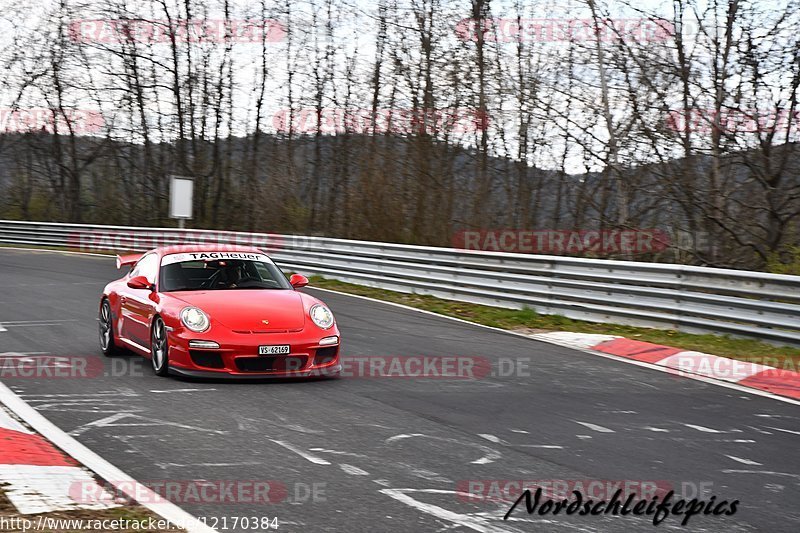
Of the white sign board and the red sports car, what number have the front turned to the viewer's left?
0

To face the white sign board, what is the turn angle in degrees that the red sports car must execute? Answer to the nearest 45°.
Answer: approximately 135° to its left

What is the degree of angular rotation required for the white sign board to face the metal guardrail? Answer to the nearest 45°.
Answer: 0° — it already faces it

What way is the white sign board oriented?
toward the camera

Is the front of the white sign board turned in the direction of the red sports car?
yes

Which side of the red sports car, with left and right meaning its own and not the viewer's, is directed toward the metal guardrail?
left

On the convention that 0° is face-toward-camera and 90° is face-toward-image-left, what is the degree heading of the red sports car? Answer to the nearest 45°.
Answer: approximately 315°
